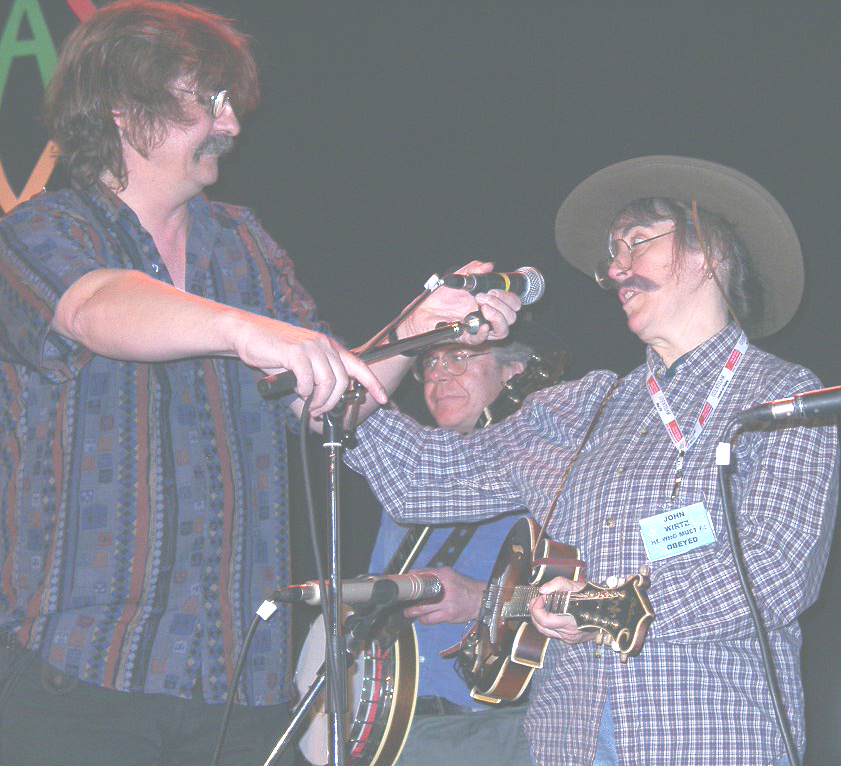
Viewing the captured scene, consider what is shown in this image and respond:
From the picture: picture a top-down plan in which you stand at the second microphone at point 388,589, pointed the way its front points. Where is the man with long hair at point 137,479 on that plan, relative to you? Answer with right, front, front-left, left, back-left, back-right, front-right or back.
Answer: back-right

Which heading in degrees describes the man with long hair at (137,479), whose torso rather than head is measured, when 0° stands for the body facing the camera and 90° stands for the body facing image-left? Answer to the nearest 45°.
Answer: approximately 315°

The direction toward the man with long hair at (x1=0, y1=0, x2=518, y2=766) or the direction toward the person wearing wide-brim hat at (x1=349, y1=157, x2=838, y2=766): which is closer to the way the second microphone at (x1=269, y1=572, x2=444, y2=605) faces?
the person wearing wide-brim hat

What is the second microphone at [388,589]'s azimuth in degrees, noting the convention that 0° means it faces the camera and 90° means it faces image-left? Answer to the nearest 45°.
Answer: approximately 270°

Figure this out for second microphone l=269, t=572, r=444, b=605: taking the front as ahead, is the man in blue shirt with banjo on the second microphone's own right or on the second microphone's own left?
on the second microphone's own left

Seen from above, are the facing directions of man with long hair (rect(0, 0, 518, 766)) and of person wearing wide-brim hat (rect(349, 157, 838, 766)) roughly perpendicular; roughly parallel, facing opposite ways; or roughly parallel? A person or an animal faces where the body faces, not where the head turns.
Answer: roughly perpendicular

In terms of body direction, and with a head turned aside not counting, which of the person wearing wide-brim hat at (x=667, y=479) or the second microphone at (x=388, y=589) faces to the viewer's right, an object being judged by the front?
the second microphone

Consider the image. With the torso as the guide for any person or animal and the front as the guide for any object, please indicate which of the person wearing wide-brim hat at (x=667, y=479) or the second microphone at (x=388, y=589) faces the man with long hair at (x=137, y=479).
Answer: the person wearing wide-brim hat

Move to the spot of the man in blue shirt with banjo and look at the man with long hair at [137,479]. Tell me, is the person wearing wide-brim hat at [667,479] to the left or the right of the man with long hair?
left

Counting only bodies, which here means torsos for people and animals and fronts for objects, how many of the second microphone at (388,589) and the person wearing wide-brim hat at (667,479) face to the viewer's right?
1

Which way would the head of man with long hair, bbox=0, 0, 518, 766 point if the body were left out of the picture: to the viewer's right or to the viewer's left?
to the viewer's right
